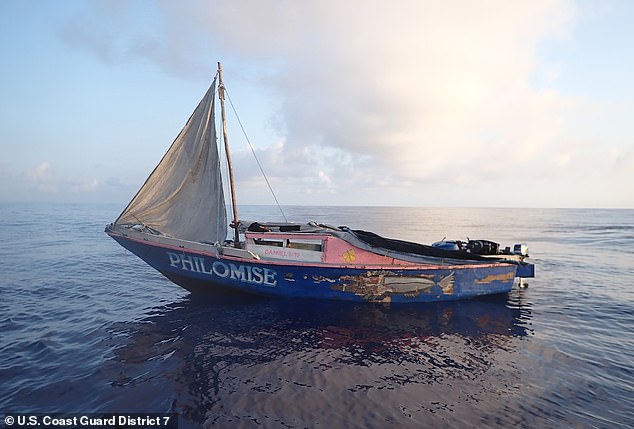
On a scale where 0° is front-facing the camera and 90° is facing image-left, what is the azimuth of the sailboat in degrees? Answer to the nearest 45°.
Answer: approximately 90°
